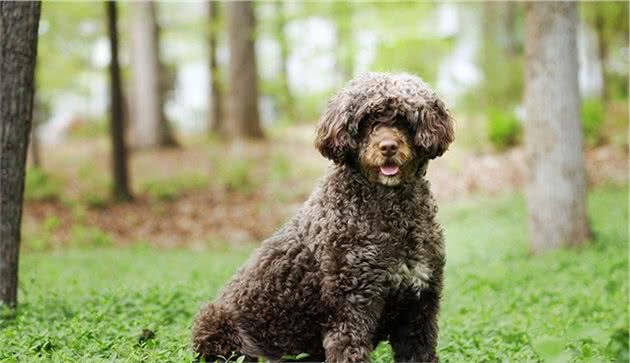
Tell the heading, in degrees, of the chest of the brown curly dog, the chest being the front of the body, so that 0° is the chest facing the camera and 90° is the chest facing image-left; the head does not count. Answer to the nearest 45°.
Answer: approximately 315°

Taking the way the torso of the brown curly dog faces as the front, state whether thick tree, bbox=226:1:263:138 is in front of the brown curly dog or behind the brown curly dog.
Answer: behind

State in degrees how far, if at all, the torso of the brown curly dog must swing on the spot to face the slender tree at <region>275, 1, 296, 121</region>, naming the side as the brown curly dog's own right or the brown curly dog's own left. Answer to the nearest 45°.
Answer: approximately 135° to the brown curly dog's own left

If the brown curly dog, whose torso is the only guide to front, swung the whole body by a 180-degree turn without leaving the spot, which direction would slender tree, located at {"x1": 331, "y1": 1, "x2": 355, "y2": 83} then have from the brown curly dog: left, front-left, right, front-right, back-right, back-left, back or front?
front-right

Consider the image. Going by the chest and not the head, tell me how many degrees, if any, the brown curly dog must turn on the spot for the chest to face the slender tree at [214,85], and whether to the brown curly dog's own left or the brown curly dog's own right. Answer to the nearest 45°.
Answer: approximately 135° to the brown curly dog's own left
